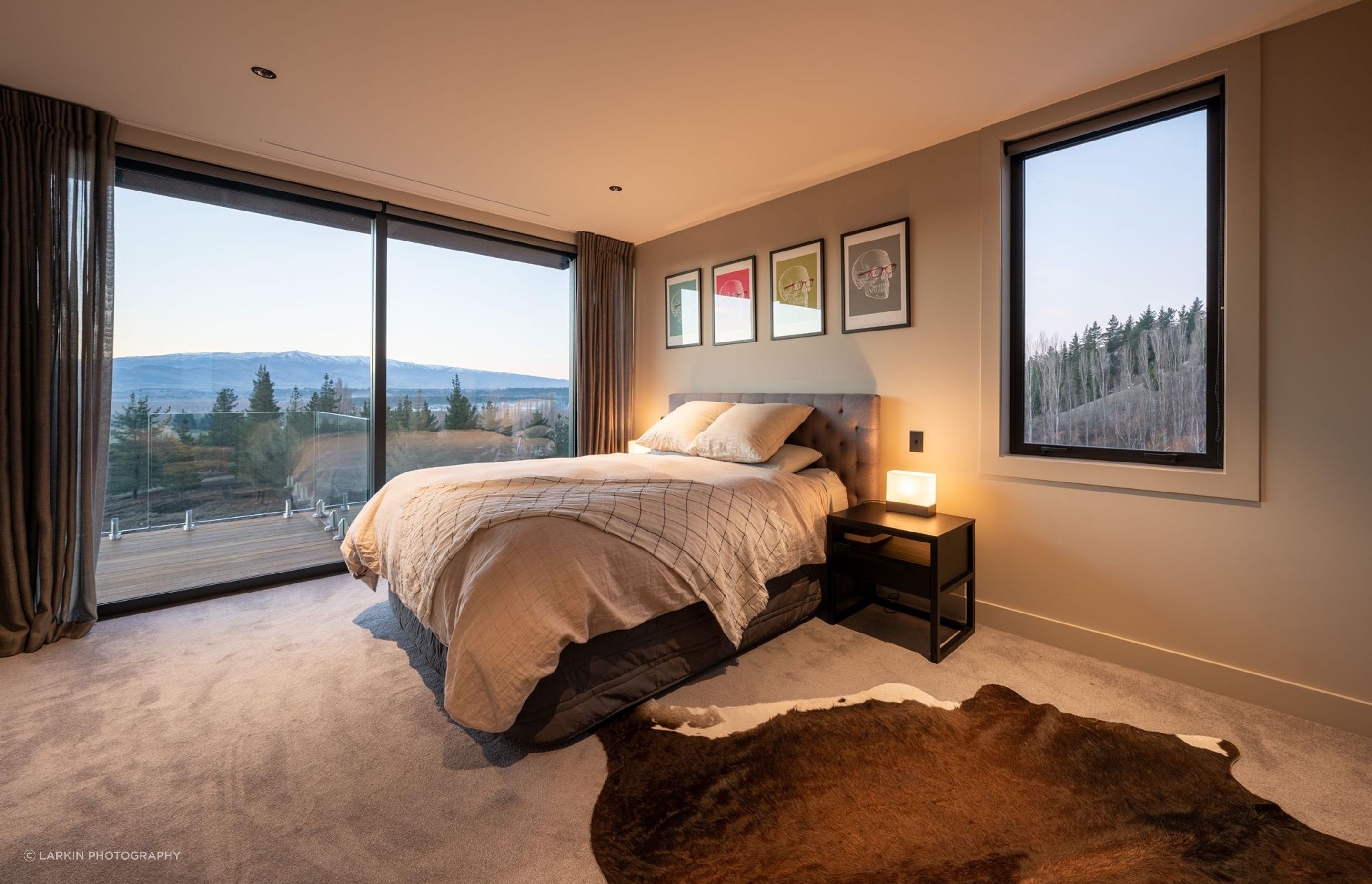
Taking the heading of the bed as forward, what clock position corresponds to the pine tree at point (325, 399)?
The pine tree is roughly at 3 o'clock from the bed.

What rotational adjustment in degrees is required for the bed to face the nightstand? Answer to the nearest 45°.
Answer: approximately 135° to its left

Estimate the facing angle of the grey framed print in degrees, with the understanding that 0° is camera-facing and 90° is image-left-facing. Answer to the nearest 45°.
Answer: approximately 45°

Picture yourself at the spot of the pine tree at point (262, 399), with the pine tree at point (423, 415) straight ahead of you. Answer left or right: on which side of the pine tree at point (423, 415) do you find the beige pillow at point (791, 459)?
right

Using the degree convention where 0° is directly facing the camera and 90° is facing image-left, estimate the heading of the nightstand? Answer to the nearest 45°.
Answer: approximately 45°

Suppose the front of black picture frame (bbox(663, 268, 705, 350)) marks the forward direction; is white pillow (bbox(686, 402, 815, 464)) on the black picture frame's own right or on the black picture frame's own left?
on the black picture frame's own left

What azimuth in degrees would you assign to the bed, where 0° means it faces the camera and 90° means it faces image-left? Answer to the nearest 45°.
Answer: approximately 45°

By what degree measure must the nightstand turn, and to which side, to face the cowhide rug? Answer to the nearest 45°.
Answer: approximately 45° to its left
